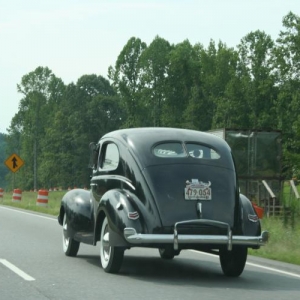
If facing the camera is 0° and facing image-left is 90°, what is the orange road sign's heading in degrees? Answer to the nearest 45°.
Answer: approximately 0°

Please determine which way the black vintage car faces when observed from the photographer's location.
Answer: facing away from the viewer and to the left of the viewer

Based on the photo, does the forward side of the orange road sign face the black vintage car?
yes

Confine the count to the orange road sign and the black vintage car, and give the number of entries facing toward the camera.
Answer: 1
